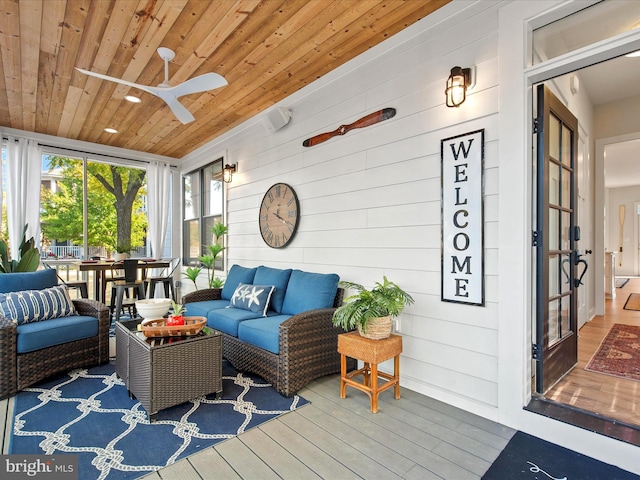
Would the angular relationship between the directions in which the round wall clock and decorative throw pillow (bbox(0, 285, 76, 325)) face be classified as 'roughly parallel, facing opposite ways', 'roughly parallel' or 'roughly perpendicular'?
roughly perpendicular

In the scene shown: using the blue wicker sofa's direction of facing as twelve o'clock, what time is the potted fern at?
The potted fern is roughly at 9 o'clock from the blue wicker sofa.

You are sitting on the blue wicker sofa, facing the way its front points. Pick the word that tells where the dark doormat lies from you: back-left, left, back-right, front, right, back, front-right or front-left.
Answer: left

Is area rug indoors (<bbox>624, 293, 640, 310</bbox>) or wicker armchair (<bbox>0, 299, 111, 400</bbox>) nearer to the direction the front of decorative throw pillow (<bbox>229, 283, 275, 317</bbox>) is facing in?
the wicker armchair

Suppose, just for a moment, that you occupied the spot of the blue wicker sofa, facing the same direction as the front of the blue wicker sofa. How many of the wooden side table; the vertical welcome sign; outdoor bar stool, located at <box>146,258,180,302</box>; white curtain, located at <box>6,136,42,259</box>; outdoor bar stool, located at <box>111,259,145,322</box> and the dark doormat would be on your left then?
3

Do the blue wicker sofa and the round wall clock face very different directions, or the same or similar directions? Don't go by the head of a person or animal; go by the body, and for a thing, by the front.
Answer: same or similar directions

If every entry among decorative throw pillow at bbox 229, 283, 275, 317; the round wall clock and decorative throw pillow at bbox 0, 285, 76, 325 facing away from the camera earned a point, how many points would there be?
0

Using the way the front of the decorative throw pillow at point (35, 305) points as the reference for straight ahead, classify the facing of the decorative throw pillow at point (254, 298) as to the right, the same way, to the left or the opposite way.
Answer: to the right

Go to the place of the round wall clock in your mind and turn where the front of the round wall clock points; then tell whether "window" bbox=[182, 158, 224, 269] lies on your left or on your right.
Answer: on your right

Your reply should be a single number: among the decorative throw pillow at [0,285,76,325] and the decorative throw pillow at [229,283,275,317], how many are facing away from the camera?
0

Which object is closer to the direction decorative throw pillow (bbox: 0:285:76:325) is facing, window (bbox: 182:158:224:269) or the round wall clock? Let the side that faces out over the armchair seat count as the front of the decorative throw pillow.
the round wall clock

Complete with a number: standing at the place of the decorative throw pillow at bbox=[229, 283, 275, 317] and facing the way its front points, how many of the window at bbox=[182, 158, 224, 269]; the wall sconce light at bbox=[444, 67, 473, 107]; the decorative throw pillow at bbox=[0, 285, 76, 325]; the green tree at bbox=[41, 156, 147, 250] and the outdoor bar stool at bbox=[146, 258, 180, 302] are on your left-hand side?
1

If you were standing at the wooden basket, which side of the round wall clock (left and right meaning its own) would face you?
front

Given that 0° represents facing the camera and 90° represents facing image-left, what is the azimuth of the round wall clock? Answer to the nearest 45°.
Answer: approximately 45°

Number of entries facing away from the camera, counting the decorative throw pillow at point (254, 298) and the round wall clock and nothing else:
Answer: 0

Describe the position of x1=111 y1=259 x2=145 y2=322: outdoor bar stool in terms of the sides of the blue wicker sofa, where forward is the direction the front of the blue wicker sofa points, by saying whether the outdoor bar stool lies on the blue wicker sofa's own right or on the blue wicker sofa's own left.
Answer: on the blue wicker sofa's own right

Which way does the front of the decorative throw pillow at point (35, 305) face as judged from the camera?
facing the viewer

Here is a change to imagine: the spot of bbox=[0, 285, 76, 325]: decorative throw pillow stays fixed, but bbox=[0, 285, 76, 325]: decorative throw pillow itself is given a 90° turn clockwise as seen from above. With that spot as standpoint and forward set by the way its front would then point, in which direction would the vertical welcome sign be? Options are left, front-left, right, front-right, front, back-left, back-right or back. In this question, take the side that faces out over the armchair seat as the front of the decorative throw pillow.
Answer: back-left

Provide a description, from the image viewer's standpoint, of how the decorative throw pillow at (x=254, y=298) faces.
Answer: facing the viewer and to the left of the viewer
